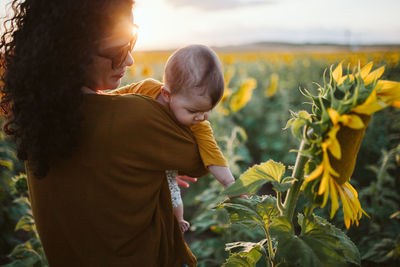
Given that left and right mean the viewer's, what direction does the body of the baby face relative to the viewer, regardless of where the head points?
facing the viewer and to the right of the viewer

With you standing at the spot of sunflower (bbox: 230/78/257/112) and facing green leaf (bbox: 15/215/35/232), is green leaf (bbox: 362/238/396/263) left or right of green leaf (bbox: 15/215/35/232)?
left

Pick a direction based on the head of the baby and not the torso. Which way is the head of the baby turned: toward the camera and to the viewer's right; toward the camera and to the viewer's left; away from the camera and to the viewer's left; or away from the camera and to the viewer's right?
toward the camera and to the viewer's right

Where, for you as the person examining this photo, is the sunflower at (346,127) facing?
facing to the right of the viewer

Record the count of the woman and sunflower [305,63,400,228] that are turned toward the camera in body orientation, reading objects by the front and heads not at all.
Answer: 0

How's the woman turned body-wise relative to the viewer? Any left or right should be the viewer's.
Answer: facing away from the viewer and to the right of the viewer

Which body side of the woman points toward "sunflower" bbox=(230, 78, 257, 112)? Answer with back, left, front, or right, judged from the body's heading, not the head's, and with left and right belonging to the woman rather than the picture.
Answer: front

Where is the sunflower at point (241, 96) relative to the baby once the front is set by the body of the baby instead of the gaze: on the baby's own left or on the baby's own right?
on the baby's own left

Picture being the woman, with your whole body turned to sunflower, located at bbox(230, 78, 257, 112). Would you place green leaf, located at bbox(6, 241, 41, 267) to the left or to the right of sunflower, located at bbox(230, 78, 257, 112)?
left
